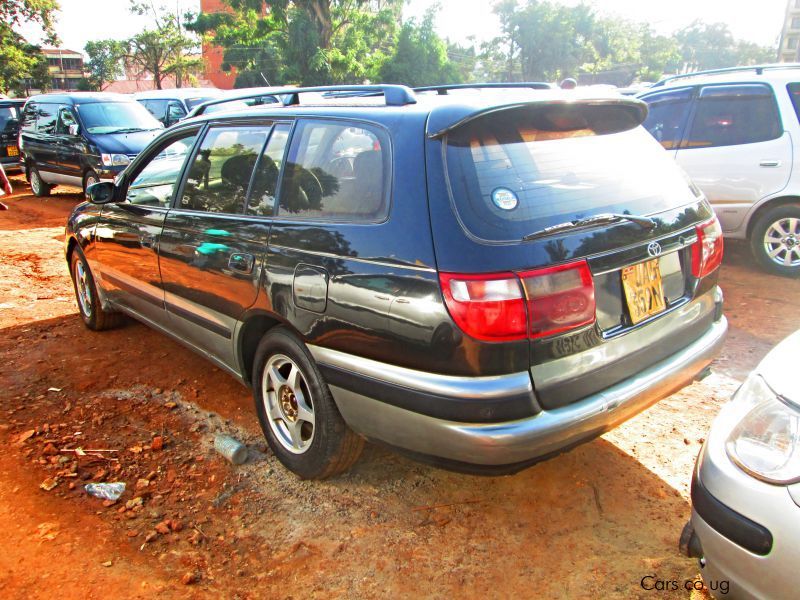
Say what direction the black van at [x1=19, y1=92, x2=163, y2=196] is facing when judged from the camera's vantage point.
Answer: facing the viewer and to the right of the viewer

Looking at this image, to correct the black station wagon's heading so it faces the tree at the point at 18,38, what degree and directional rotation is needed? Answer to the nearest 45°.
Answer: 0° — it already faces it

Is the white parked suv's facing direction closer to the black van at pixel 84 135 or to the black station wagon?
the black van

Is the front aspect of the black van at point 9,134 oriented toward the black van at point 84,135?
no

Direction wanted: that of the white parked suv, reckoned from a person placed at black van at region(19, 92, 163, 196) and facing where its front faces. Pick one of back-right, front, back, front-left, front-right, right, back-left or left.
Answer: front

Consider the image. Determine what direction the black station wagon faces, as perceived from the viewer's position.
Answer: facing away from the viewer and to the left of the viewer

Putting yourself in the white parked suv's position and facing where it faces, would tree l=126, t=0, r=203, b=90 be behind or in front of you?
in front

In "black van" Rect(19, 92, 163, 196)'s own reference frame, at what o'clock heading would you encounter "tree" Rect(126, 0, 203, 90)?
The tree is roughly at 8 o'clock from the black van.

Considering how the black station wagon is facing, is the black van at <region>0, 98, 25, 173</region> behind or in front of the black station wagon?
in front

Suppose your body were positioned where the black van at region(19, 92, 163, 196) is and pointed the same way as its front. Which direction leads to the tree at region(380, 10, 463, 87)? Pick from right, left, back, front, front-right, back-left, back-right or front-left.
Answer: left

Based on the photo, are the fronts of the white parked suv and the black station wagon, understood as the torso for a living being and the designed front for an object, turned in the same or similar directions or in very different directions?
same or similar directions

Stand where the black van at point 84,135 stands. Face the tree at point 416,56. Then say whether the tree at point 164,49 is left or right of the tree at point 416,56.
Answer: left

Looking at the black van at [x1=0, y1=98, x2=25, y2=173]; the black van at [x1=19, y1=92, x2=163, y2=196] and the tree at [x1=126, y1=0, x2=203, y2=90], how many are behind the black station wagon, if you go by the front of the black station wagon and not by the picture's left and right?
0
